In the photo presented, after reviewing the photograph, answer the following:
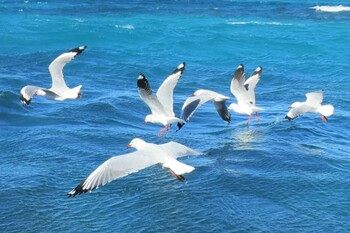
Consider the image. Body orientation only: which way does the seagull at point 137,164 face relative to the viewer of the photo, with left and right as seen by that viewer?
facing away from the viewer and to the left of the viewer

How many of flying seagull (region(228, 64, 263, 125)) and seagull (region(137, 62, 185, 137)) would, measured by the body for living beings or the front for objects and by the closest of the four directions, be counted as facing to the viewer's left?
2

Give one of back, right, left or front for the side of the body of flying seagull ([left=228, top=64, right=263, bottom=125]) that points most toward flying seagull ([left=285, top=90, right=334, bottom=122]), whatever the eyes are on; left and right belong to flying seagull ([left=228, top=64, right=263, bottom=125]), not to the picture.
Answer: back

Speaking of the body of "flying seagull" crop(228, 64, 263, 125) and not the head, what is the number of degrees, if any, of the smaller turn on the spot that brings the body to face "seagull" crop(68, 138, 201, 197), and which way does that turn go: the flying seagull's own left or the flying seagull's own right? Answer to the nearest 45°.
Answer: approximately 90° to the flying seagull's own left

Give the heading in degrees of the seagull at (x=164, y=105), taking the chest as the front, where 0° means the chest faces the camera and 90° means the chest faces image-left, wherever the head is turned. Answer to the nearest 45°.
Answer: approximately 90°

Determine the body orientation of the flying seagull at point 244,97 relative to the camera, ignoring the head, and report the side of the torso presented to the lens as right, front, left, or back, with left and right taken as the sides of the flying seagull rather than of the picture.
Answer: left

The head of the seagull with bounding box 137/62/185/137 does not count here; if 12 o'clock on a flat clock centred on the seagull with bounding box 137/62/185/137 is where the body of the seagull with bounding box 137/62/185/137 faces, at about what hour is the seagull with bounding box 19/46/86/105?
the seagull with bounding box 19/46/86/105 is roughly at 1 o'clock from the seagull with bounding box 137/62/185/137.

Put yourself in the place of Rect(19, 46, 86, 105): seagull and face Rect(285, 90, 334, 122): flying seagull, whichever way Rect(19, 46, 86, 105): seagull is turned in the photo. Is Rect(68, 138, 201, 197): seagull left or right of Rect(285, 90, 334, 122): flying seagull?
right
